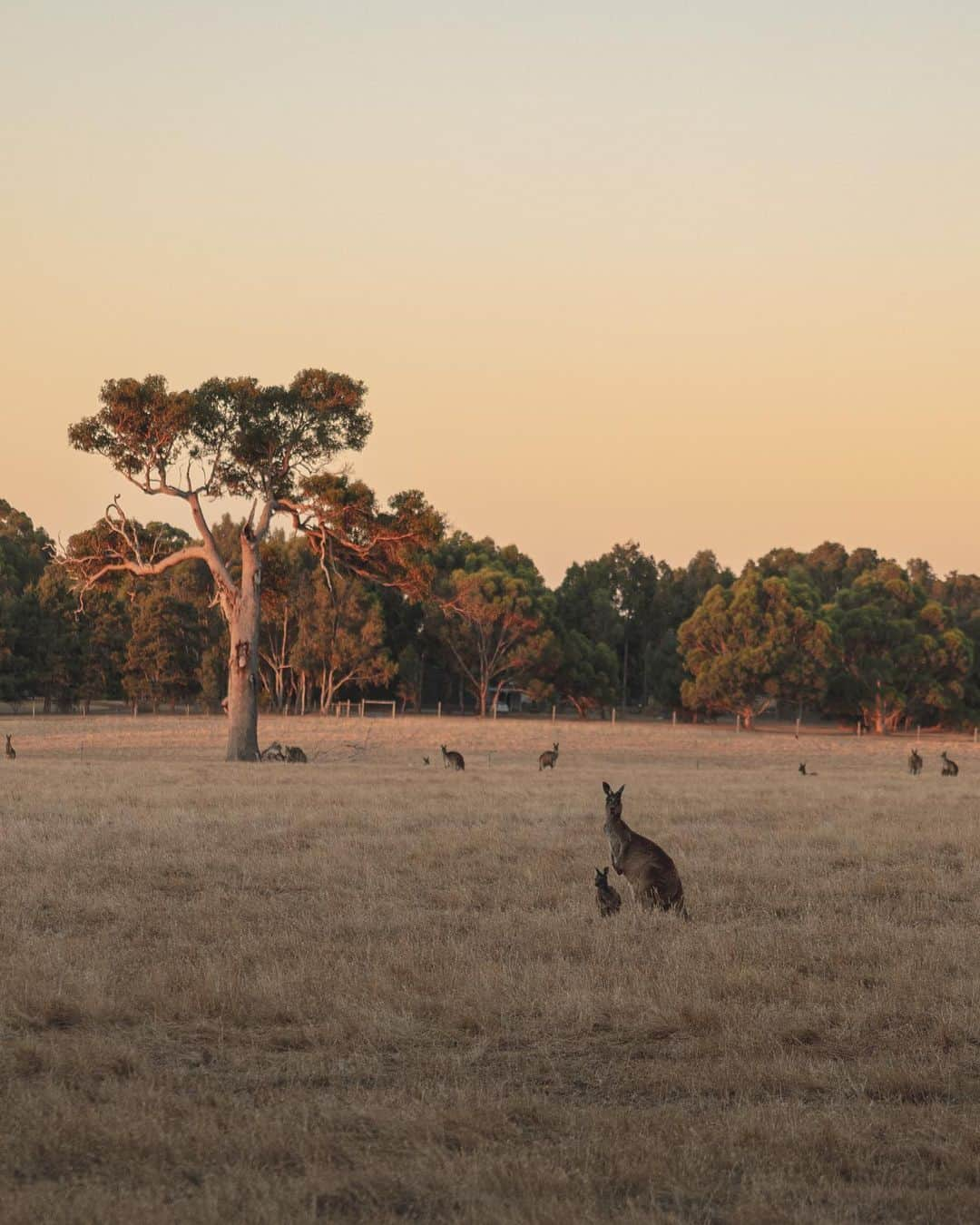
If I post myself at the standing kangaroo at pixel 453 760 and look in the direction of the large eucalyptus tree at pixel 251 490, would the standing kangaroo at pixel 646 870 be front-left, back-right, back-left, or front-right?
back-left

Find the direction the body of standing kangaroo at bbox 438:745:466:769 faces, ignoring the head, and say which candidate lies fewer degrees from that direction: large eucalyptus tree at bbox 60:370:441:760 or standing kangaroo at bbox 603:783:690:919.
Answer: the large eucalyptus tree

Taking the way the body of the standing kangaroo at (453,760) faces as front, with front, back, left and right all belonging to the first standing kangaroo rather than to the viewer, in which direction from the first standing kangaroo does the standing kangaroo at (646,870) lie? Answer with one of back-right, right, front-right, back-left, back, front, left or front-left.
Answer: left

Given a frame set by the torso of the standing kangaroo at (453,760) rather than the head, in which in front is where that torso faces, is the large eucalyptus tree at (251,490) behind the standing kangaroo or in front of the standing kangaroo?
in front

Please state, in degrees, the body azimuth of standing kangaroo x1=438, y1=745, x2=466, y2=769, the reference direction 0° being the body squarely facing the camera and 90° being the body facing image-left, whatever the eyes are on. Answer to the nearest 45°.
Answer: approximately 90°

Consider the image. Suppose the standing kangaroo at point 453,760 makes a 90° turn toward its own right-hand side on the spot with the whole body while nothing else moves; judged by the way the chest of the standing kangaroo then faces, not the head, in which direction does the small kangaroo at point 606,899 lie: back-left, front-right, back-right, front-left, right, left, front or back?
back
